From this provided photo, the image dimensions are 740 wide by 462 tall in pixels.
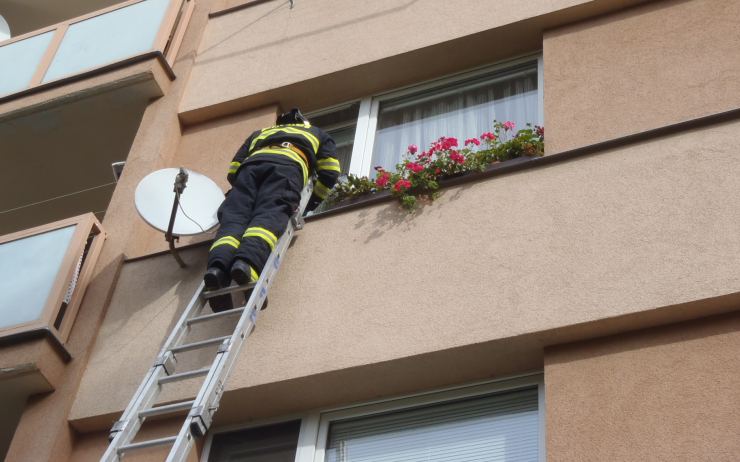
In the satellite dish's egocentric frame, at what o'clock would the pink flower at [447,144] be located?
The pink flower is roughly at 10 o'clock from the satellite dish.

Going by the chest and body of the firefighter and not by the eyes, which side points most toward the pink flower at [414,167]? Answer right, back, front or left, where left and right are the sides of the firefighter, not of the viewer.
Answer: right

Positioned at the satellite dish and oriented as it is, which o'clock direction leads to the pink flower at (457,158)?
The pink flower is roughly at 10 o'clock from the satellite dish.

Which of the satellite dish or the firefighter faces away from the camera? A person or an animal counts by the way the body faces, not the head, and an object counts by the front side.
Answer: the firefighter

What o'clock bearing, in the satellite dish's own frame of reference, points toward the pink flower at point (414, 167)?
The pink flower is roughly at 10 o'clock from the satellite dish.

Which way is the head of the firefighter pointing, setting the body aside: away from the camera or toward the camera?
away from the camera

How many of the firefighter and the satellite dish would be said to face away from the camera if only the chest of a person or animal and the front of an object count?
1

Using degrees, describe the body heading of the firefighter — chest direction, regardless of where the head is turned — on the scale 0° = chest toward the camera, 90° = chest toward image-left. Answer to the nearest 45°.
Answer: approximately 180°

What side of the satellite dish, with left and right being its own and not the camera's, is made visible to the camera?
front

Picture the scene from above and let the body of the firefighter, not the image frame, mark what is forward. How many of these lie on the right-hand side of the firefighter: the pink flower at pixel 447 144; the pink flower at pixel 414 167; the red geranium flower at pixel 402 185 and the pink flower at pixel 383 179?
4

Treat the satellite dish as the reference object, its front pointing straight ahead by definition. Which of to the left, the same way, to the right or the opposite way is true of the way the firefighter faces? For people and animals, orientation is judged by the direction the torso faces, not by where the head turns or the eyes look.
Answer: the opposite way

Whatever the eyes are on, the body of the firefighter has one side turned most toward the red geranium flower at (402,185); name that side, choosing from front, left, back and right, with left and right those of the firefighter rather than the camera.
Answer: right
